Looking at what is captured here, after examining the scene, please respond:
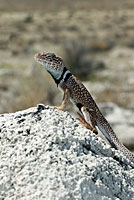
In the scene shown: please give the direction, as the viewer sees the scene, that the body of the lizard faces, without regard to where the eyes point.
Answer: to the viewer's left
